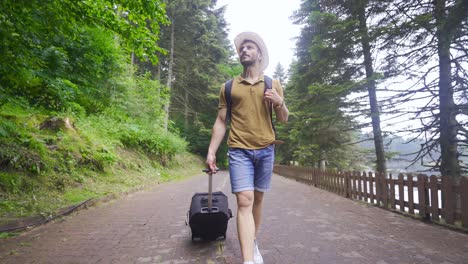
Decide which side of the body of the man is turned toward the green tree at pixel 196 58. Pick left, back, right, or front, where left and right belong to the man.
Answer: back

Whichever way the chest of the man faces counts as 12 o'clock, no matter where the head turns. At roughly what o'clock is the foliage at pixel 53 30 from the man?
The foliage is roughly at 4 o'clock from the man.

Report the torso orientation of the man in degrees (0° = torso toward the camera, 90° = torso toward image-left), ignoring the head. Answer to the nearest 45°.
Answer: approximately 0°
